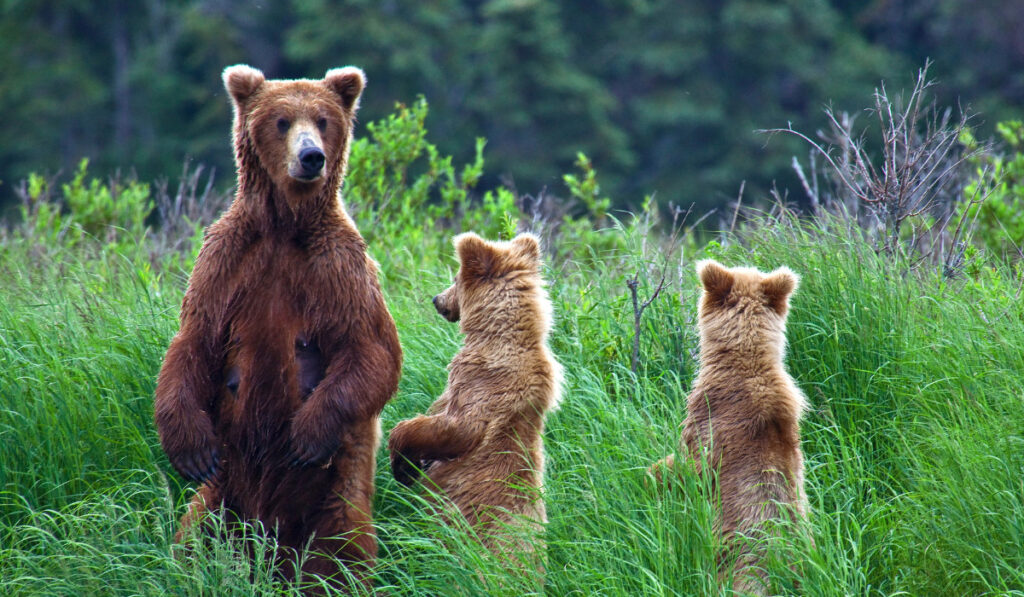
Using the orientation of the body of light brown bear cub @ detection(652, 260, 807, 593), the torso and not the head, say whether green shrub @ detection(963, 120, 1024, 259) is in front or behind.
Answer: in front

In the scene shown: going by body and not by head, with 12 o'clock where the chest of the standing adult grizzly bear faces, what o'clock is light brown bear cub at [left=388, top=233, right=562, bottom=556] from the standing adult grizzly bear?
The light brown bear cub is roughly at 9 o'clock from the standing adult grizzly bear.

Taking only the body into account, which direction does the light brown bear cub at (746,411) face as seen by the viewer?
away from the camera

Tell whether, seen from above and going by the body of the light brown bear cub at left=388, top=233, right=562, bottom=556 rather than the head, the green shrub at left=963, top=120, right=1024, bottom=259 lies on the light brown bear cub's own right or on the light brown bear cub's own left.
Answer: on the light brown bear cub's own right

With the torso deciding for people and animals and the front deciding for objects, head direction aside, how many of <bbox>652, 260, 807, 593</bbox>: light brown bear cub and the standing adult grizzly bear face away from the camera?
1

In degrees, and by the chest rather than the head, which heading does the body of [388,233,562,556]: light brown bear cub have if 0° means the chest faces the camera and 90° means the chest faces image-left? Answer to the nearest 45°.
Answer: approximately 135°

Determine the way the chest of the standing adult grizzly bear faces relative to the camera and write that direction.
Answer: toward the camera

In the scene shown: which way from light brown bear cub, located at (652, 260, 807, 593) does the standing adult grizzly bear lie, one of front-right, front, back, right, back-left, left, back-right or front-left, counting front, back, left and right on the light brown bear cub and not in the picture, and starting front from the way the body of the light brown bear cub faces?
left

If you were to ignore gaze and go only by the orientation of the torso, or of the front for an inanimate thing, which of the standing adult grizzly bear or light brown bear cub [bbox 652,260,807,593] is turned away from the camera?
the light brown bear cub

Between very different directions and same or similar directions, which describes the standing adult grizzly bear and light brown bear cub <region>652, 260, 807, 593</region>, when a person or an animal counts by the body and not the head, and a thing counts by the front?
very different directions

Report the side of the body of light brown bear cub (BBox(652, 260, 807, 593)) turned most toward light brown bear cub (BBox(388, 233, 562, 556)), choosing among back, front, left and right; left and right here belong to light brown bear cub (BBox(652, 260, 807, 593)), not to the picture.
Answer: left

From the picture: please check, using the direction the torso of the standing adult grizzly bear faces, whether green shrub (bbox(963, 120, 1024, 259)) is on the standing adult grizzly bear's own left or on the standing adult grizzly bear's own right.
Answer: on the standing adult grizzly bear's own left

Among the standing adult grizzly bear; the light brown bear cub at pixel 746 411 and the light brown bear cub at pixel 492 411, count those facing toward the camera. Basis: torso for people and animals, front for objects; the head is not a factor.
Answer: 1

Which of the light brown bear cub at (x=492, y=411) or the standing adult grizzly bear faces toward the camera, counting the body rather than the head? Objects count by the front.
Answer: the standing adult grizzly bear
